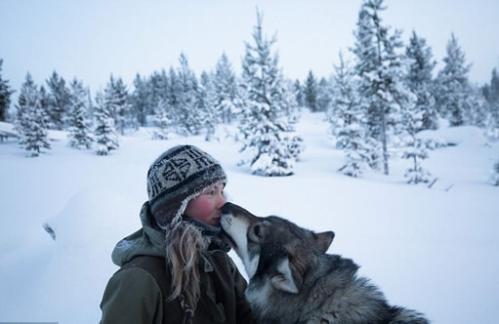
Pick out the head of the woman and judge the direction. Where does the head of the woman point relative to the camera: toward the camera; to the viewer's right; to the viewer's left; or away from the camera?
to the viewer's right

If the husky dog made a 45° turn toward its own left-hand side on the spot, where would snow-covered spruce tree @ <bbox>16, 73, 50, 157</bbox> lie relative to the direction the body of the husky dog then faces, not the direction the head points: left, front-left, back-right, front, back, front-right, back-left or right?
right

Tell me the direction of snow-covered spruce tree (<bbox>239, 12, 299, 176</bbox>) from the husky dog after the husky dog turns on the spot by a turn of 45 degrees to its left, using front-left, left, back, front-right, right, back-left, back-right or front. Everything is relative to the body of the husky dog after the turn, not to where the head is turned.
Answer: back-right

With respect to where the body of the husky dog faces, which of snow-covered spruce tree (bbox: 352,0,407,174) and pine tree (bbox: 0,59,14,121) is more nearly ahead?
the pine tree

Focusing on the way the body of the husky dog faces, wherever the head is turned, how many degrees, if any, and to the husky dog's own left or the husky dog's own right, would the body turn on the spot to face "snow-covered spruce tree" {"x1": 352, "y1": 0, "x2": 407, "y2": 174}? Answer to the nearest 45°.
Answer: approximately 90° to the husky dog's own right

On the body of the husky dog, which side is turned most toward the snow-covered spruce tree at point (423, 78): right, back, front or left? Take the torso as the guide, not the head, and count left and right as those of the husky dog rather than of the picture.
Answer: right

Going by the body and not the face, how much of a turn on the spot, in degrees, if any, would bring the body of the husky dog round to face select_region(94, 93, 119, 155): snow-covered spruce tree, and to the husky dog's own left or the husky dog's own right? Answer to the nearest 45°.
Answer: approximately 45° to the husky dog's own right

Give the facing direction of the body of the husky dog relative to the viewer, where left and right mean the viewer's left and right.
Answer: facing to the left of the viewer

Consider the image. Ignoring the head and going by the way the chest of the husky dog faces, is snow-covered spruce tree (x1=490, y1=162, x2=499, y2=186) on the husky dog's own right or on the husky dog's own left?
on the husky dog's own right

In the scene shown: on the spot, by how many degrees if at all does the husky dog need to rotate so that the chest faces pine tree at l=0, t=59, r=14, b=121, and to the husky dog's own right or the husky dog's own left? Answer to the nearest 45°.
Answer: approximately 45° to the husky dog's own right

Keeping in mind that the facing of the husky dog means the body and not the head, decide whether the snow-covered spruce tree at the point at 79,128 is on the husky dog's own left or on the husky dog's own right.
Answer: on the husky dog's own right

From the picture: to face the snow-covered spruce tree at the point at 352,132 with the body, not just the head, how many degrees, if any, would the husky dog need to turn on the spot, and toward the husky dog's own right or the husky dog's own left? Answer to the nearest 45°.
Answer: approximately 90° to the husky dog's own right

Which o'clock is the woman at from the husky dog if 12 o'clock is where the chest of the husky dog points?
The woman is roughly at 11 o'clock from the husky dog.
